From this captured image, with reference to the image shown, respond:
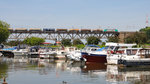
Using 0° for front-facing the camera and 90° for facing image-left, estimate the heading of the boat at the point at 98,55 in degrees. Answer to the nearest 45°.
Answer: approximately 90°

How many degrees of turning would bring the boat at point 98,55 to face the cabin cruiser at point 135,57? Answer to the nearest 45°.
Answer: approximately 135° to its left
